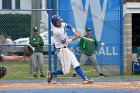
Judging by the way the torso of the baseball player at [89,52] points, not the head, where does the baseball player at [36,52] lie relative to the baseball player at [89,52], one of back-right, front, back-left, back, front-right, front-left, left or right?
right

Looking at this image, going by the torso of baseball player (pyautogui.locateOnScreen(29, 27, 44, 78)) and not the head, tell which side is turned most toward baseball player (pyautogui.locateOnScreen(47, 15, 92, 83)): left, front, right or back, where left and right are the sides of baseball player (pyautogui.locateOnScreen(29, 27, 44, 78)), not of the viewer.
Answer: front

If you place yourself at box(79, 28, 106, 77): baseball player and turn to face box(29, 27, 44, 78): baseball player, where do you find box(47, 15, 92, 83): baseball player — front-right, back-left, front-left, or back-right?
front-left

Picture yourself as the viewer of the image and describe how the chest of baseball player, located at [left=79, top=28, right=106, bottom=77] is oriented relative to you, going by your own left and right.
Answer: facing the viewer

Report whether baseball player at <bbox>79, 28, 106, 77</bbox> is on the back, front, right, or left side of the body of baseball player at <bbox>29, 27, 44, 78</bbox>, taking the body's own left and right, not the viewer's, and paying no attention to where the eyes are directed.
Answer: left

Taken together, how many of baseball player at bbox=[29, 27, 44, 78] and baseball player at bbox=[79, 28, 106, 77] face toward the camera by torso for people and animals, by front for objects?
2

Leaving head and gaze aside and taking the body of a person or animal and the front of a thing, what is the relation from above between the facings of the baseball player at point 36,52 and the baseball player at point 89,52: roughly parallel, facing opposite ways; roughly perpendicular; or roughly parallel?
roughly parallel

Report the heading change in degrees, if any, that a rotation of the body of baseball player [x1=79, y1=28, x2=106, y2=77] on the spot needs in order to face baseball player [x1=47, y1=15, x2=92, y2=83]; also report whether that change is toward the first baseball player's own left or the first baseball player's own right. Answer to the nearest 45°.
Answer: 0° — they already face them

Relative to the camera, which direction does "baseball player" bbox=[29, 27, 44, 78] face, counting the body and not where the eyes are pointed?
toward the camera
